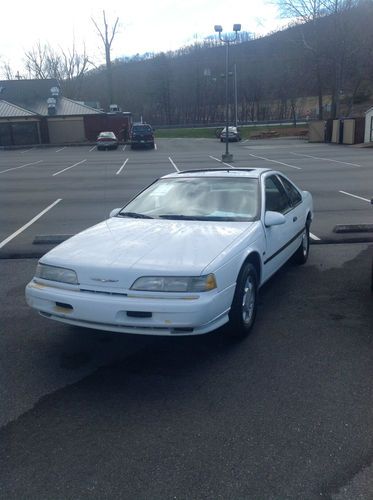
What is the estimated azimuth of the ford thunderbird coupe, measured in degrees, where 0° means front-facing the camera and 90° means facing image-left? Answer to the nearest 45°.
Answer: approximately 45°

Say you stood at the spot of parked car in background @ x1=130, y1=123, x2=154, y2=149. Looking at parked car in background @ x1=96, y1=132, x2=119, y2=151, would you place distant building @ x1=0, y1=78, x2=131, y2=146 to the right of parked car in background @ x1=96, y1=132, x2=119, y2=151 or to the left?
right

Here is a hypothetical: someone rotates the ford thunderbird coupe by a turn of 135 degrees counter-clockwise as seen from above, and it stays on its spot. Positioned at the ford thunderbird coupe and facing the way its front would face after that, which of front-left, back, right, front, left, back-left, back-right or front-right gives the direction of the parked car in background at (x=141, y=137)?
left

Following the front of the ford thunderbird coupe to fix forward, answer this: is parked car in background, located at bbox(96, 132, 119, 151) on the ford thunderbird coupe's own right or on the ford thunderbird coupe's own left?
on the ford thunderbird coupe's own right

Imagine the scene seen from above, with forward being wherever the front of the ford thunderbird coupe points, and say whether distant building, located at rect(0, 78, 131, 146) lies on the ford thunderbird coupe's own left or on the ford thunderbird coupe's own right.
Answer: on the ford thunderbird coupe's own right
